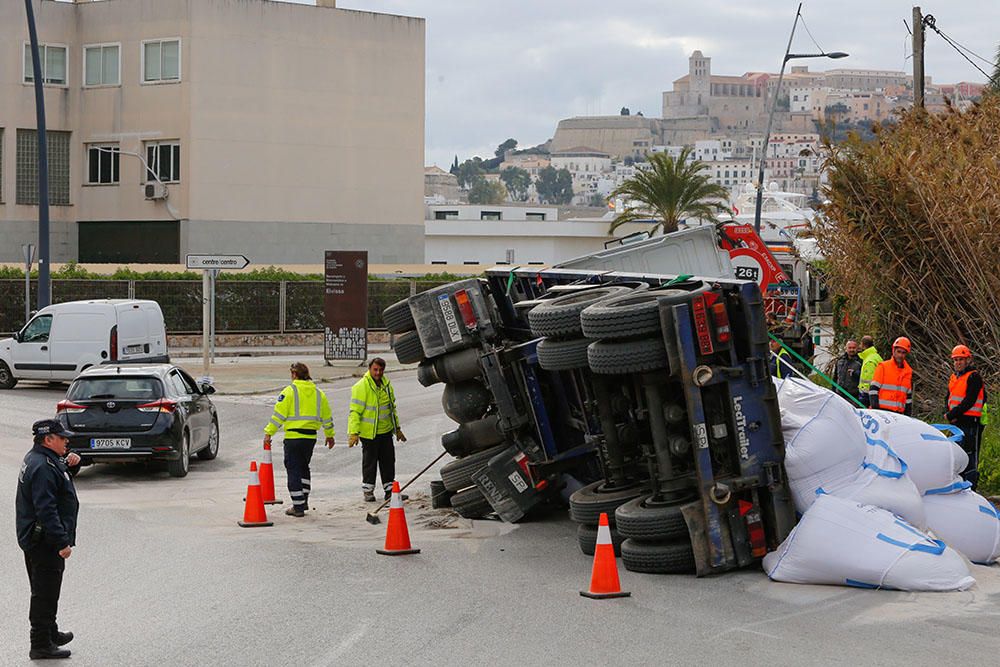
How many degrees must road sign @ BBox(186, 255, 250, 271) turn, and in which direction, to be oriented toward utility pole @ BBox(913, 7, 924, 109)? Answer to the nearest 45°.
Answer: approximately 45° to its left

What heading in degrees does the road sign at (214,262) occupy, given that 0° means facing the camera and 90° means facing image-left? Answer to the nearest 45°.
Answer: approximately 0°

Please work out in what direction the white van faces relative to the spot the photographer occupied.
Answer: facing away from the viewer and to the left of the viewer

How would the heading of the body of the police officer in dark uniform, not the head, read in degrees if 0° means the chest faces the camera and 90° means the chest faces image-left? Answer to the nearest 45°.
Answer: approximately 270°

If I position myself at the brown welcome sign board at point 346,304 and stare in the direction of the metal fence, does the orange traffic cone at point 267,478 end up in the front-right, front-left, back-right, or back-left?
back-left

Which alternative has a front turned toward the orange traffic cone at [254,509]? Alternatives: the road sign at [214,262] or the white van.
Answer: the road sign

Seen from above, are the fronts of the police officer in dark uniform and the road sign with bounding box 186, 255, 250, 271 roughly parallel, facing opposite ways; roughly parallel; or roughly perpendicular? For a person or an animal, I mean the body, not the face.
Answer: roughly perpendicular

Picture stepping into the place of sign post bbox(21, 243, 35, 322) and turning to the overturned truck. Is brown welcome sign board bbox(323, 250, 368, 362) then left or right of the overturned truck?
left

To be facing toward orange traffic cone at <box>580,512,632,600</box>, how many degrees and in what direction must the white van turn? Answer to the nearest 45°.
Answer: approximately 135° to its left

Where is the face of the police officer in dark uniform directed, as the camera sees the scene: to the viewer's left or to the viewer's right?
to the viewer's right
